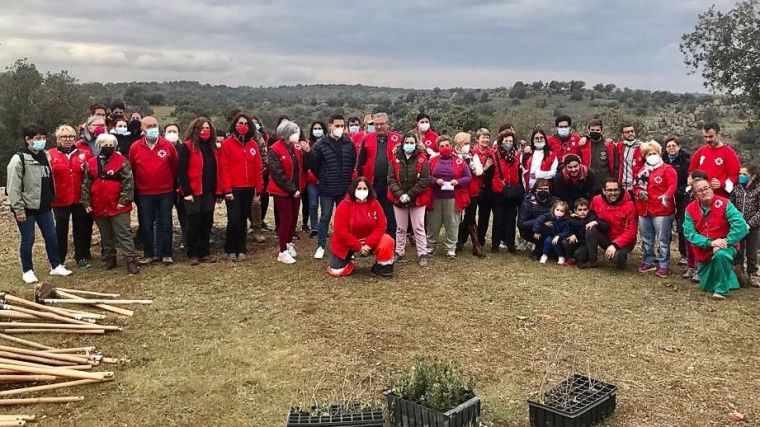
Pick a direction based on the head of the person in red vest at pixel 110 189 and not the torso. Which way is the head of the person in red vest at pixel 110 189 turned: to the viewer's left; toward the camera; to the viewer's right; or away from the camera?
toward the camera

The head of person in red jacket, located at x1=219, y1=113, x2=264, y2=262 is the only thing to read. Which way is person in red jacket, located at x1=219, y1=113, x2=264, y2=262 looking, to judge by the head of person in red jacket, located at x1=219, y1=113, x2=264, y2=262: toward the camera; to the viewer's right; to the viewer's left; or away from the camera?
toward the camera

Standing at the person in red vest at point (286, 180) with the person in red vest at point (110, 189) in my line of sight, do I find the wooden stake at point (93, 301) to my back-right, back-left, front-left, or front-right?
front-left

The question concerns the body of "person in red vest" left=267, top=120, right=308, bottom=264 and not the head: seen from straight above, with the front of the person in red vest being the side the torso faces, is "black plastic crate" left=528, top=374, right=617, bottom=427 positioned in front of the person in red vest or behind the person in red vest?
in front

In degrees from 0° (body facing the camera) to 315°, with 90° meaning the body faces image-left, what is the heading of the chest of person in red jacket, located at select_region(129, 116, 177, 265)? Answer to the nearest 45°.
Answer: approximately 0°

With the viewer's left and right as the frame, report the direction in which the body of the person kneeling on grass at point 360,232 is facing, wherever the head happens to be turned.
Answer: facing the viewer

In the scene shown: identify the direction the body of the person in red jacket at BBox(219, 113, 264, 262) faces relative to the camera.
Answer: toward the camera

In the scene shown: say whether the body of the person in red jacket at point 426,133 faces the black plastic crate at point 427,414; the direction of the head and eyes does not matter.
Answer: yes

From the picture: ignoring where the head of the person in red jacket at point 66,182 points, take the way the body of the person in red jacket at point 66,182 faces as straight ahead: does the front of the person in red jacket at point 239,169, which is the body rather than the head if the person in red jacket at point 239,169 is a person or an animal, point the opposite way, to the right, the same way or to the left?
the same way

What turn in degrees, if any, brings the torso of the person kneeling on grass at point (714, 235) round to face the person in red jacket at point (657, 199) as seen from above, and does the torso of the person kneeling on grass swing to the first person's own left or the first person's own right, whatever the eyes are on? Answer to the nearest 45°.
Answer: approximately 135° to the first person's own right

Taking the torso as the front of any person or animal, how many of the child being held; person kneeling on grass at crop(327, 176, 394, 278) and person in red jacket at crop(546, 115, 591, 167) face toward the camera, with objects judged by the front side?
3

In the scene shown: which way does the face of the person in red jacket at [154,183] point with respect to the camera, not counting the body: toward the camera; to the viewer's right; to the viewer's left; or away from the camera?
toward the camera

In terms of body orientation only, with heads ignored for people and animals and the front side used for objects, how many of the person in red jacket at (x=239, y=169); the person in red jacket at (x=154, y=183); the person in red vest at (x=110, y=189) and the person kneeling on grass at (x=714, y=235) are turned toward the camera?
4

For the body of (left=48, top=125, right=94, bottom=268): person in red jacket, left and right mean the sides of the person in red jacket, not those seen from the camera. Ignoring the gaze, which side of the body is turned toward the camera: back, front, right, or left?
front

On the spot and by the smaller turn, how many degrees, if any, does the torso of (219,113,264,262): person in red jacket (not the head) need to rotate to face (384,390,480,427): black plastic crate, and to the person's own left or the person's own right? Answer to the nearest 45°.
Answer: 0° — they already face it

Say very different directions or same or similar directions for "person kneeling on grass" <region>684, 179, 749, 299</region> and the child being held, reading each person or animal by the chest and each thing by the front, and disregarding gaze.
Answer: same or similar directions

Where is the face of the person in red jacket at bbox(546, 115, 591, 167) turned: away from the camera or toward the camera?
toward the camera
